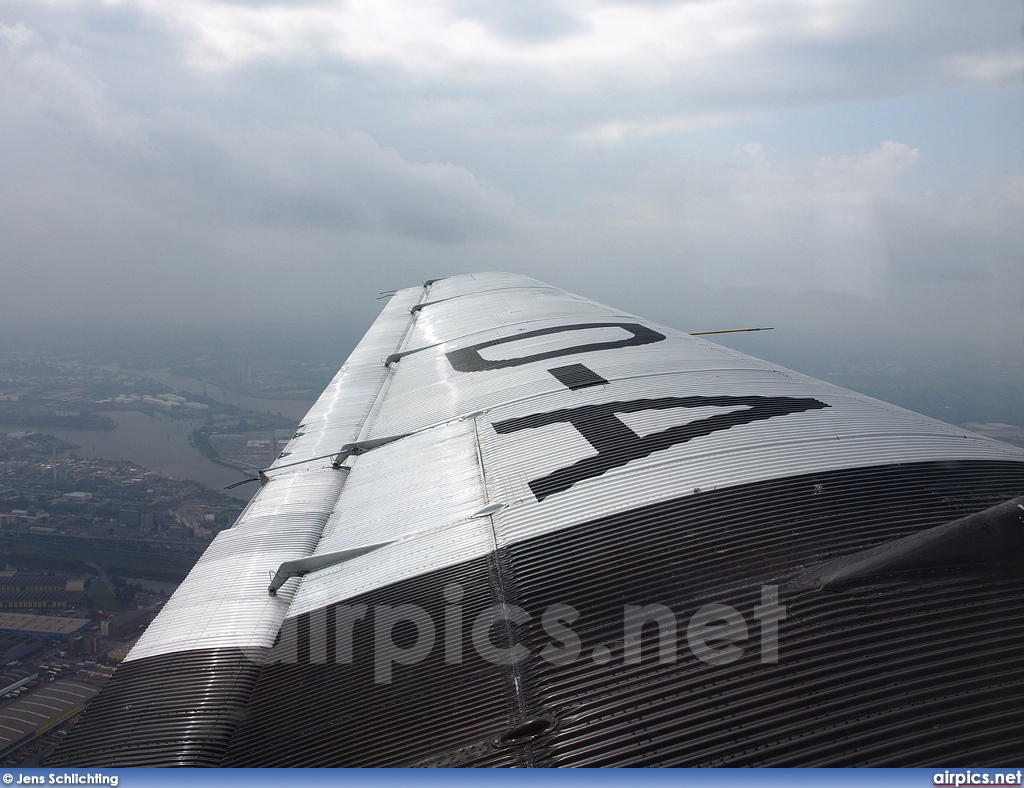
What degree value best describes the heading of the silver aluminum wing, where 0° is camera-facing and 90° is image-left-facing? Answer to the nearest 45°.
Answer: approximately 270°
